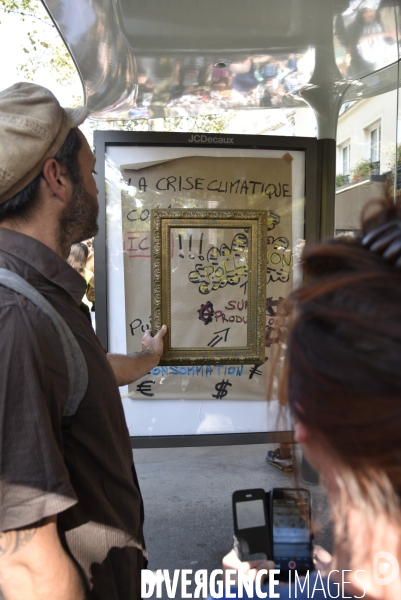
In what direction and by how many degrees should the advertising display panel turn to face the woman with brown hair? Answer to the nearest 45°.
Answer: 0° — it already faces them

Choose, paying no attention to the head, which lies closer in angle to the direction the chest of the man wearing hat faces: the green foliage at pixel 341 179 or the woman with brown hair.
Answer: the green foliage

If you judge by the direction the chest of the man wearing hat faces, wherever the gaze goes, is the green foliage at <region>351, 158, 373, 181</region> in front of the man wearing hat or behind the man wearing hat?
in front

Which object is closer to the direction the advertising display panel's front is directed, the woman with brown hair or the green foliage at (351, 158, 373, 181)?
the woman with brown hair

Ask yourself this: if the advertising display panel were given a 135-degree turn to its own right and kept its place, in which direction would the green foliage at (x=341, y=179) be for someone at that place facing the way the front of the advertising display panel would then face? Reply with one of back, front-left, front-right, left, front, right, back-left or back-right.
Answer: right

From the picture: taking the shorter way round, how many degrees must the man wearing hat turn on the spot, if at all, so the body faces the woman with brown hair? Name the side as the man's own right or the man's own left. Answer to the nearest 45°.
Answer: approximately 90° to the man's own right

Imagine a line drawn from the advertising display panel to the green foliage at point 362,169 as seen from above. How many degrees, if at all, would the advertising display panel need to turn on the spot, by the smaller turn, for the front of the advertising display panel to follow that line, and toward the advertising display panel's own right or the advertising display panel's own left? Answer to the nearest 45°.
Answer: approximately 135° to the advertising display panel's own left

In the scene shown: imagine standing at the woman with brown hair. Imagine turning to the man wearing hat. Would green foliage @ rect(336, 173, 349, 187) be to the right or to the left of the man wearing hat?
right

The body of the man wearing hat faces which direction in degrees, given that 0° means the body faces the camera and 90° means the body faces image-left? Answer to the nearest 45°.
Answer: approximately 225°

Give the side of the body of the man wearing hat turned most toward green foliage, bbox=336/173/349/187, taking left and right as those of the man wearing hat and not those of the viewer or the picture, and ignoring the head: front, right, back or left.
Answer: front

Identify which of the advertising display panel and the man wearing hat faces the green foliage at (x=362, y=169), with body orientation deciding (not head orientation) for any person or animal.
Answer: the man wearing hat

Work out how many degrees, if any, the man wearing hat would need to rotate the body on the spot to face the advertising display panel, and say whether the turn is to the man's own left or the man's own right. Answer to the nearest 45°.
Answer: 0° — they already face it

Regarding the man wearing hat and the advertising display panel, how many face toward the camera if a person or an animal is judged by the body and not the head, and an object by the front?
1

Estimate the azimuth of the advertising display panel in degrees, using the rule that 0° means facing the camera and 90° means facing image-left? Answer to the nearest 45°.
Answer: approximately 0°

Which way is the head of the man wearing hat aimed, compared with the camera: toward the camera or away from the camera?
away from the camera

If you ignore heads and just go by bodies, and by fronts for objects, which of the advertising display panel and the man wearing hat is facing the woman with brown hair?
the advertising display panel
